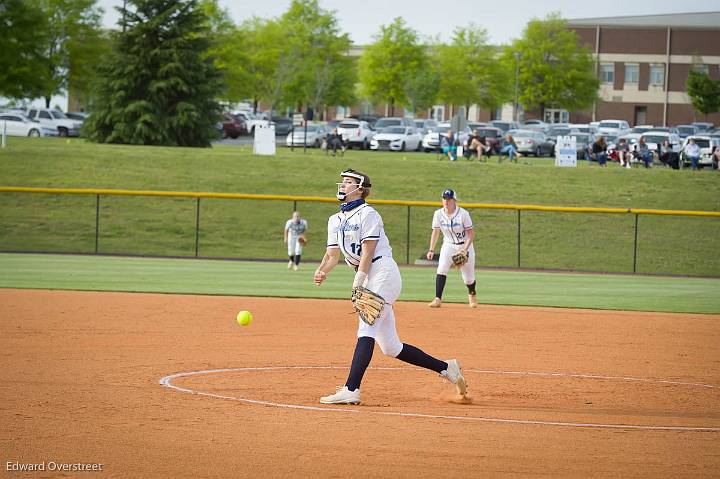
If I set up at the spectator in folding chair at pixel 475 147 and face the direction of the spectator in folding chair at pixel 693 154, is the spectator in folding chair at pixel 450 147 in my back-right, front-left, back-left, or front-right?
back-right

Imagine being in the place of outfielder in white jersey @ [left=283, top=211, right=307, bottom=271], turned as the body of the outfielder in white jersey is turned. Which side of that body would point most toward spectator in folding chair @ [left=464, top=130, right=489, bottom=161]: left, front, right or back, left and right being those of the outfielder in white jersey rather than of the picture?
back

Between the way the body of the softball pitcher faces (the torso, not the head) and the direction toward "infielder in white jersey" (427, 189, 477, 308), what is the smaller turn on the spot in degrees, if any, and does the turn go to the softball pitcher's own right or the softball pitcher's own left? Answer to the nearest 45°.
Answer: approximately 135° to the softball pitcher's own right

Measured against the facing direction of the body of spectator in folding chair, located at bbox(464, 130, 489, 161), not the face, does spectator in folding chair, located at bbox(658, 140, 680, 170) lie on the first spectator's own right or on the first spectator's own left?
on the first spectator's own left

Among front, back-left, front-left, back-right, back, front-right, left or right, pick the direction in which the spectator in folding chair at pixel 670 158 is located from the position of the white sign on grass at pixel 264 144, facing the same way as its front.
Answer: left

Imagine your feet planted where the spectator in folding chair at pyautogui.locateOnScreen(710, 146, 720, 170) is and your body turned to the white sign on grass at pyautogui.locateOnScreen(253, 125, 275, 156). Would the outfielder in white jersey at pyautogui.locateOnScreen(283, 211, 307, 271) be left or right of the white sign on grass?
left

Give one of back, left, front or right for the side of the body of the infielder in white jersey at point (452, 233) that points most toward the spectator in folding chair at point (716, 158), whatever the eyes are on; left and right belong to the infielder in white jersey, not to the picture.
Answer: back
